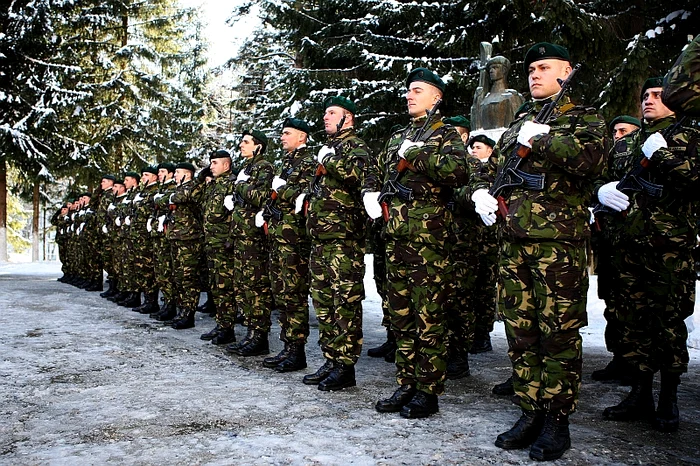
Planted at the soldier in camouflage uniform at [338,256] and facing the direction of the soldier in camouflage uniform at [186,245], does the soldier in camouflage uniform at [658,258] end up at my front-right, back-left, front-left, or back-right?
back-right

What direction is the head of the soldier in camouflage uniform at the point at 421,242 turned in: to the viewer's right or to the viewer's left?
to the viewer's left

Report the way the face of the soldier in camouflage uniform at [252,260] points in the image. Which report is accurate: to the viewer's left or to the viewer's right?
to the viewer's left

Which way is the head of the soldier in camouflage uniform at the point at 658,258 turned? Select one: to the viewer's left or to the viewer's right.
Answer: to the viewer's left

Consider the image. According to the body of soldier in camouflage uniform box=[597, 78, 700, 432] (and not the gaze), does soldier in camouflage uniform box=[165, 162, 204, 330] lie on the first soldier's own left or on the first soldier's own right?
on the first soldier's own right

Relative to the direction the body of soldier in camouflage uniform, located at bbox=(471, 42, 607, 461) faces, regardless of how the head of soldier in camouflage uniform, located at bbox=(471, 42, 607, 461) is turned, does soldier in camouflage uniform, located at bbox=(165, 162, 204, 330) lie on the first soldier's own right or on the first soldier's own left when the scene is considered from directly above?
on the first soldier's own right

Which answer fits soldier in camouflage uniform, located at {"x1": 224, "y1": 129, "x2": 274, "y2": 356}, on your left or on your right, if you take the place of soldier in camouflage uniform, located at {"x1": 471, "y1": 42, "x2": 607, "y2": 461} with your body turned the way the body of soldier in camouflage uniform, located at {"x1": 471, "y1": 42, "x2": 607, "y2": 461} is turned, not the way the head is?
on your right

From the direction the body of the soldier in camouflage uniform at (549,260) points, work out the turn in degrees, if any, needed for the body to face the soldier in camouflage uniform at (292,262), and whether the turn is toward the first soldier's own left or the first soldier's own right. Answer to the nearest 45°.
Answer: approximately 90° to the first soldier's own right

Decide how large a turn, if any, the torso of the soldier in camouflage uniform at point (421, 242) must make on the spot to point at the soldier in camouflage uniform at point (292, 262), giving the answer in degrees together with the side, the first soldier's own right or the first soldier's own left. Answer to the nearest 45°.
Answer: approximately 90° to the first soldier's own right

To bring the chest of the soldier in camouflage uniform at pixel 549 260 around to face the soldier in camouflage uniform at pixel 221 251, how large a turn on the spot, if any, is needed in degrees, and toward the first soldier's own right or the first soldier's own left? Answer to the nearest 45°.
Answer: approximately 90° to the first soldier's own right

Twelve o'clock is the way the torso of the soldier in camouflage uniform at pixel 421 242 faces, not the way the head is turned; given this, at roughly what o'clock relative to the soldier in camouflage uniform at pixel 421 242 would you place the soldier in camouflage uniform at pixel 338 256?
the soldier in camouflage uniform at pixel 338 256 is roughly at 3 o'clock from the soldier in camouflage uniform at pixel 421 242.
